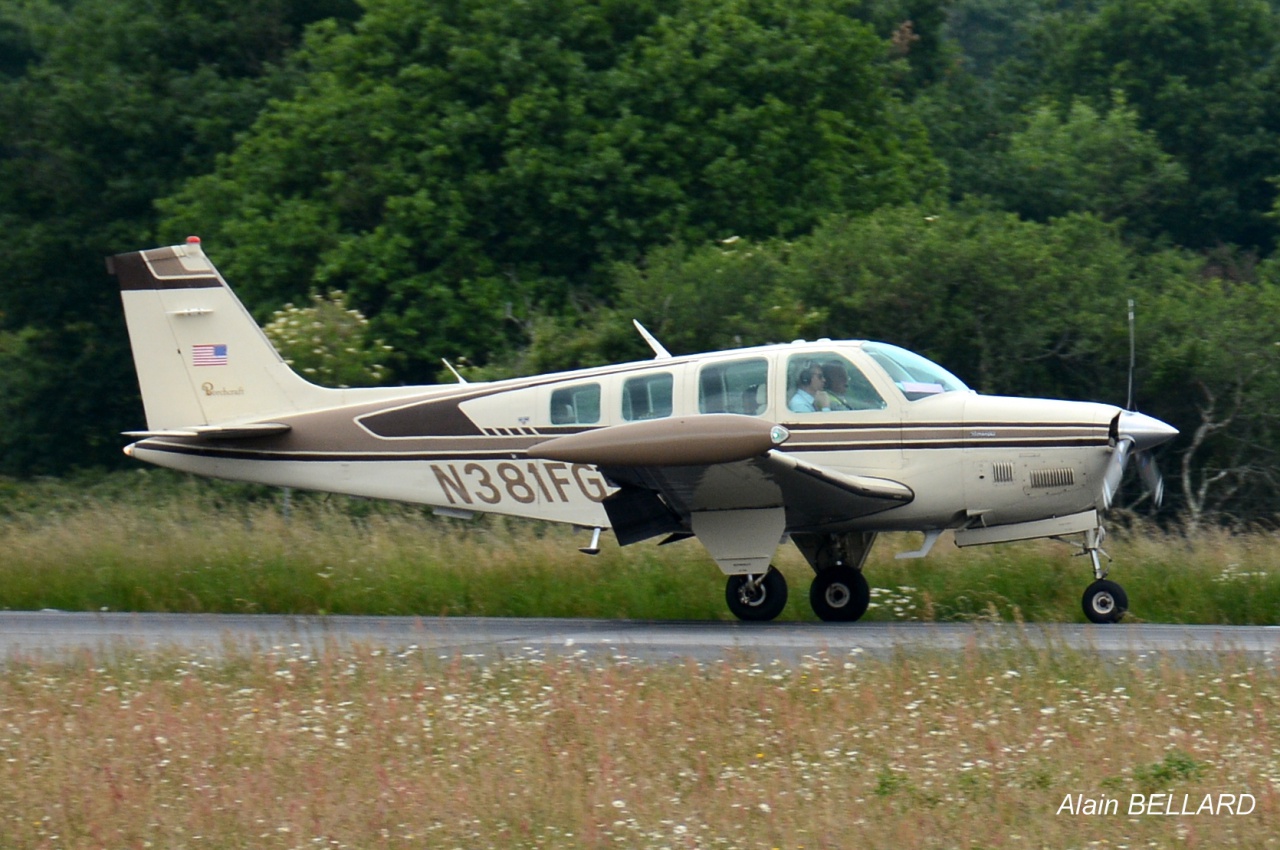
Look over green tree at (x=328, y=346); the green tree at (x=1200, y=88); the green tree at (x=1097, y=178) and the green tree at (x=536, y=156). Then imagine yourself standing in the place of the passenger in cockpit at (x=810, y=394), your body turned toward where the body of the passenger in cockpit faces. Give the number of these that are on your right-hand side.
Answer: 0

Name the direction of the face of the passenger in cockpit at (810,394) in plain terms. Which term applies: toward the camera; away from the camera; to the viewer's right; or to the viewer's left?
to the viewer's right

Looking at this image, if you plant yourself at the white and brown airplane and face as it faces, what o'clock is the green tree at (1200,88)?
The green tree is roughly at 10 o'clock from the white and brown airplane.

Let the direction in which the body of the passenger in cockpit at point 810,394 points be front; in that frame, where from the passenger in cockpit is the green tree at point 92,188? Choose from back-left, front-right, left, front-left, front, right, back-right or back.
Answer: back-left

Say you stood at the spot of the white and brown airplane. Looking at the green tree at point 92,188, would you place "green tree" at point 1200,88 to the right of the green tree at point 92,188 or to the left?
right

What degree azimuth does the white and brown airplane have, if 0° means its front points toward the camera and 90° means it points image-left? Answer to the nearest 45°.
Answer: approximately 270°

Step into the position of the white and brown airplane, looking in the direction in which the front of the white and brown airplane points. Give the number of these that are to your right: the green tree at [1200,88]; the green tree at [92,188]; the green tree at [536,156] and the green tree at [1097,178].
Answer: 0

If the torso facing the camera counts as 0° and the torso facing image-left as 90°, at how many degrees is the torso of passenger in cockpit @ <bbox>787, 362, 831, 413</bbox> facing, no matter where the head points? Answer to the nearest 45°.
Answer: approximately 270°

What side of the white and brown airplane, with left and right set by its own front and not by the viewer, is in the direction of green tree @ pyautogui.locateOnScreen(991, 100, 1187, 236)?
left

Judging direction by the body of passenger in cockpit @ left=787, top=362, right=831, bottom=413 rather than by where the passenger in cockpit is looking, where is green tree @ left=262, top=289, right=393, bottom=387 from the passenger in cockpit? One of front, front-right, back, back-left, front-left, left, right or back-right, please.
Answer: back-left

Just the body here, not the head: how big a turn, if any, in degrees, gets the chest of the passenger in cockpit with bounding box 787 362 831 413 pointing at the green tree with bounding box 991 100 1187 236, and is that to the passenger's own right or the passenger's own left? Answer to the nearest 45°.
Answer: approximately 90° to the passenger's own left

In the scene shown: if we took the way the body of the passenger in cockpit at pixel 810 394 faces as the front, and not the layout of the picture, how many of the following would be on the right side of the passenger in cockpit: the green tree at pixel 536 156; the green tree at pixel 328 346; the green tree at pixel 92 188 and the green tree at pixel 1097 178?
0

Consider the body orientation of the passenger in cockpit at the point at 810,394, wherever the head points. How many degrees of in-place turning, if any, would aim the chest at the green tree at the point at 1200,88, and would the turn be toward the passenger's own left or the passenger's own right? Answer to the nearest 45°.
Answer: approximately 90° to the passenger's own left

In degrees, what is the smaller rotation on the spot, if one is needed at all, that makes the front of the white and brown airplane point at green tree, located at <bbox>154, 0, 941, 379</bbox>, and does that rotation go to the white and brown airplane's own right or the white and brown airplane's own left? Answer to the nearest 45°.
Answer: approximately 90° to the white and brown airplane's own left

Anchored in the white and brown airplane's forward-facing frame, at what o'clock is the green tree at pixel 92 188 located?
The green tree is roughly at 8 o'clock from the white and brown airplane.
